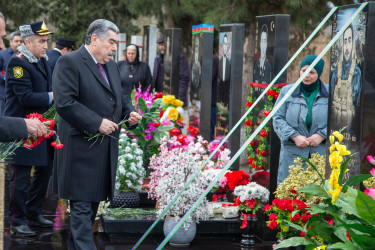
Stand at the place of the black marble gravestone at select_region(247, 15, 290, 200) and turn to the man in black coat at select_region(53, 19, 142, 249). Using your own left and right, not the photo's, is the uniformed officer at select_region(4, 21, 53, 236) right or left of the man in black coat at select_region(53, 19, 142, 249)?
right

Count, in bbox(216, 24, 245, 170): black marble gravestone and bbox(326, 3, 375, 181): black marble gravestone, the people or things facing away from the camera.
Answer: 0

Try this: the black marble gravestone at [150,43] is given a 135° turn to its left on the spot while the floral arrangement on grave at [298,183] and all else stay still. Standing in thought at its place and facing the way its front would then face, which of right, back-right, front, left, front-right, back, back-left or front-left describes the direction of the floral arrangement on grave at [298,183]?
right

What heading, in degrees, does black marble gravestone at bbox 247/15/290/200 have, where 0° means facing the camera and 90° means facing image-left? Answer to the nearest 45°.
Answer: approximately 45°

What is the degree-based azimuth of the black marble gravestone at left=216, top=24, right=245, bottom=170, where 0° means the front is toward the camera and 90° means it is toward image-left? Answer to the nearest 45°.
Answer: approximately 45°

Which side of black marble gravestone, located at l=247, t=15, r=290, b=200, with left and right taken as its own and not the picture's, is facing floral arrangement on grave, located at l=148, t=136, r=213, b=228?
front

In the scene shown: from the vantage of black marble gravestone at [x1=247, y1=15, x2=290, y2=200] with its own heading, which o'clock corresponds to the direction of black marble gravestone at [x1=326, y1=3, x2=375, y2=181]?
black marble gravestone at [x1=326, y1=3, x2=375, y2=181] is roughly at 10 o'clock from black marble gravestone at [x1=247, y1=15, x2=290, y2=200].

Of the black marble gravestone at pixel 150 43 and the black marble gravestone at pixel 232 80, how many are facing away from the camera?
0
